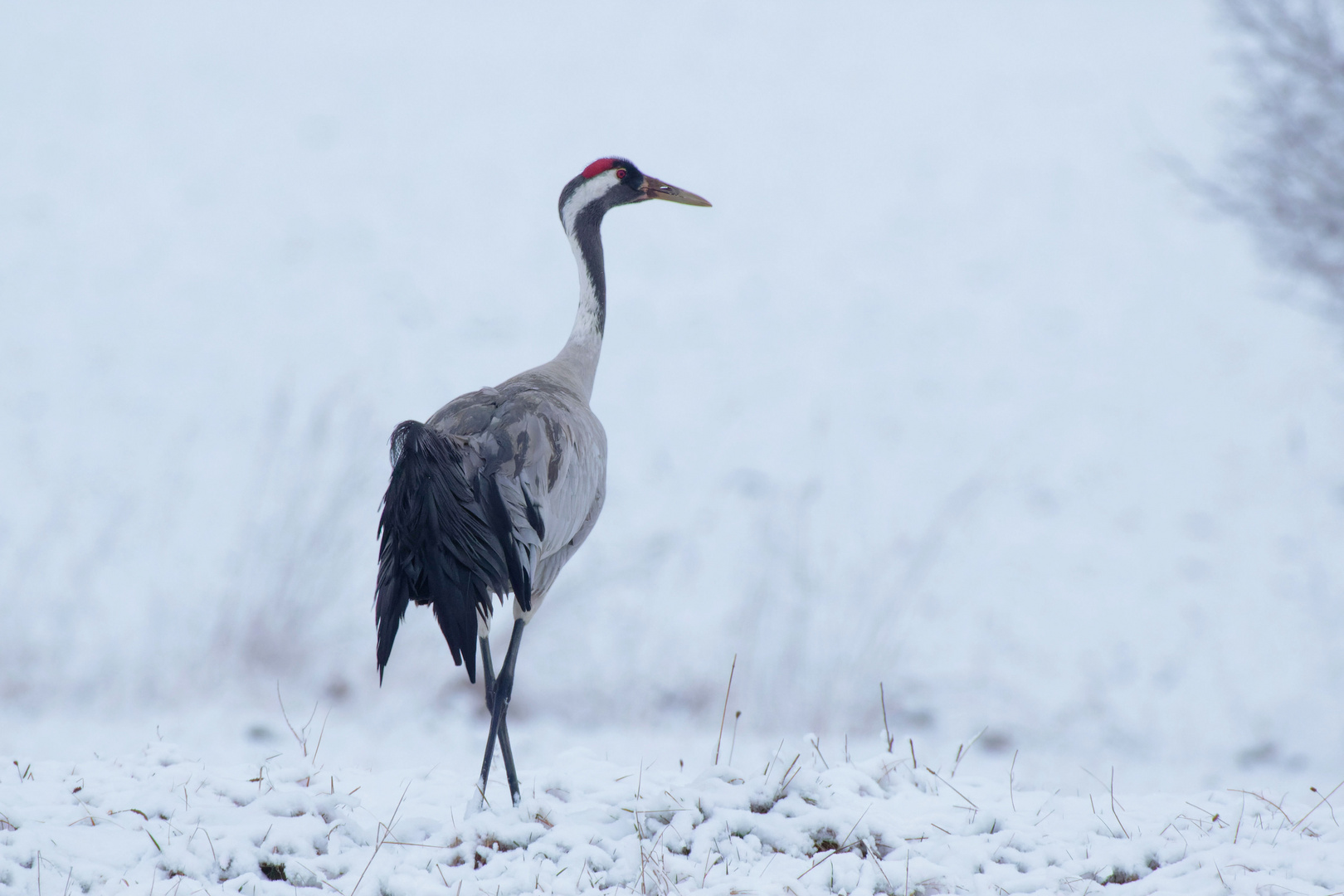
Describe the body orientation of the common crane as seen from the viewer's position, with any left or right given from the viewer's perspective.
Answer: facing away from the viewer and to the right of the viewer
